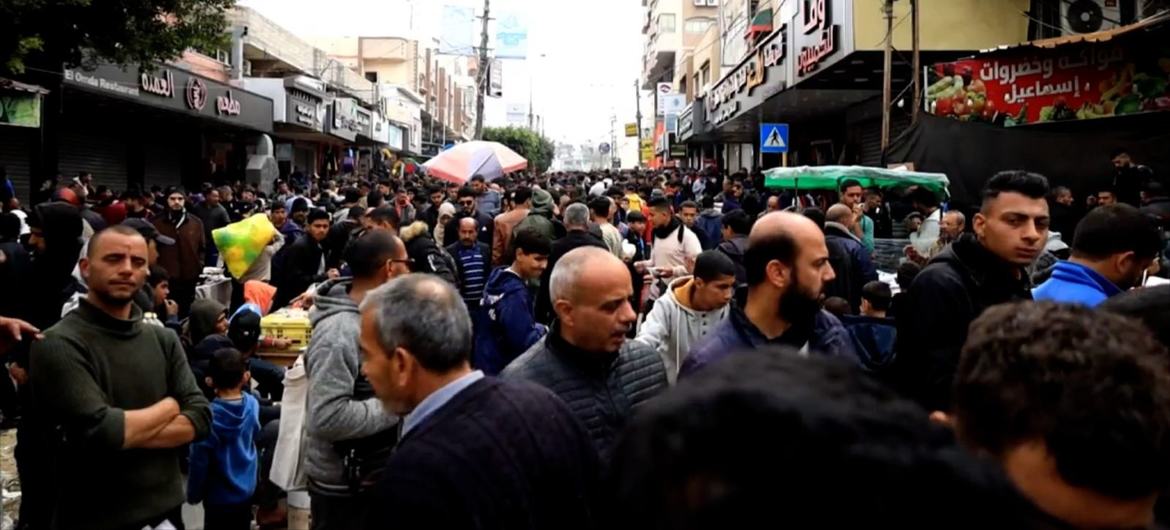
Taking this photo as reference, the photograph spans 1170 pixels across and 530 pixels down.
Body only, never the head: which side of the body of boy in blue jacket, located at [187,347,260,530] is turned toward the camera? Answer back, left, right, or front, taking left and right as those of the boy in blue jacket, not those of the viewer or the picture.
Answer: back

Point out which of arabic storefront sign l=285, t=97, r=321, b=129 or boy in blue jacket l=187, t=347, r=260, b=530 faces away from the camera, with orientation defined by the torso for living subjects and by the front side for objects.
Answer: the boy in blue jacket

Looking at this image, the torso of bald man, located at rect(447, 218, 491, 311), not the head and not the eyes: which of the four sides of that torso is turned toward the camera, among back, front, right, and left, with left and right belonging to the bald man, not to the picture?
front

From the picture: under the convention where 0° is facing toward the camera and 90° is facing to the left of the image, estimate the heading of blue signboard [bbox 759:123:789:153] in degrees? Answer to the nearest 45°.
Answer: approximately 0°

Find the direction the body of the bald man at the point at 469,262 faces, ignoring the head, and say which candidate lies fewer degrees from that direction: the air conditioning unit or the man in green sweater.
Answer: the man in green sweater

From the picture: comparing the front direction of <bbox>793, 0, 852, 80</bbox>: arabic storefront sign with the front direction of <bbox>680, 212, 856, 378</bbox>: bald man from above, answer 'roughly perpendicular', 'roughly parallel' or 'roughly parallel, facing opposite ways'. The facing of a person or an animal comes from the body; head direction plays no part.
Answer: roughly perpendicular

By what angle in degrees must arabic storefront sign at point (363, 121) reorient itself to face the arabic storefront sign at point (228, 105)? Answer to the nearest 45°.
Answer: approximately 45° to its right

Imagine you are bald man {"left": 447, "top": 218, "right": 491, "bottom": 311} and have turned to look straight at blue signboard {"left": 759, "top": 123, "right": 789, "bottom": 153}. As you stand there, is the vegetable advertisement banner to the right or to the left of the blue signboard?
right

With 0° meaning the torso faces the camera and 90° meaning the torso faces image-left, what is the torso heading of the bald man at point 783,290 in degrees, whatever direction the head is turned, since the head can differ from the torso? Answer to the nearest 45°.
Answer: approximately 315°

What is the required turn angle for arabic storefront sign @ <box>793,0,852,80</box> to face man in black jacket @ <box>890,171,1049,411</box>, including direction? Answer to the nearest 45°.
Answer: approximately 45° to its left

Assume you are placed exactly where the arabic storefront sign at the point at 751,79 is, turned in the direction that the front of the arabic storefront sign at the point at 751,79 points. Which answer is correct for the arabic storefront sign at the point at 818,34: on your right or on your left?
on your left

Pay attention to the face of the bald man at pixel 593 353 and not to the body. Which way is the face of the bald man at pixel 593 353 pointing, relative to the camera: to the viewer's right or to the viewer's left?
to the viewer's right

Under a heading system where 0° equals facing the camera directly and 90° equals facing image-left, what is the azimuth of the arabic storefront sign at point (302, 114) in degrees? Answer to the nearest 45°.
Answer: approximately 315°

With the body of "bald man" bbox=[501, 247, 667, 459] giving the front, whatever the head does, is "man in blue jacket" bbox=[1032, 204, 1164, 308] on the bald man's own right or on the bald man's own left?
on the bald man's own left

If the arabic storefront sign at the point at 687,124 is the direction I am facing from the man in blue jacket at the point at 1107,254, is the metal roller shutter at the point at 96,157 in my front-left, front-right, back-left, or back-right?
front-left

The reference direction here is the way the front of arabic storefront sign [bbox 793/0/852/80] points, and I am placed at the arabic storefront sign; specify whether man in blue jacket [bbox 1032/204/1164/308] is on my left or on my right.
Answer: on my left

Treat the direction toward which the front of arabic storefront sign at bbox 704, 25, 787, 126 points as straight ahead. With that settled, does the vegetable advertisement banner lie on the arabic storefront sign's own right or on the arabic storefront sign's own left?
on the arabic storefront sign's own left

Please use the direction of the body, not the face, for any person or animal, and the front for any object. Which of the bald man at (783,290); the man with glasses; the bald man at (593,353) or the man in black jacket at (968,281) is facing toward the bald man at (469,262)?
the man with glasses
